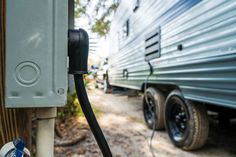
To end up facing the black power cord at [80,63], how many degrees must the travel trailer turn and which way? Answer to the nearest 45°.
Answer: approximately 135° to its left

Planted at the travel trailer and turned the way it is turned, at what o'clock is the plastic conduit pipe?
The plastic conduit pipe is roughly at 8 o'clock from the travel trailer.

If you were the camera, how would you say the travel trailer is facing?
facing away from the viewer and to the left of the viewer

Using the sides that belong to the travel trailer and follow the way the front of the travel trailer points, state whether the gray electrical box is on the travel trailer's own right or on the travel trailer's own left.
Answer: on the travel trailer's own left

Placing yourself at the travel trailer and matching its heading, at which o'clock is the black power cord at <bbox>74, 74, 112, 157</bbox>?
The black power cord is roughly at 8 o'clock from the travel trailer.
